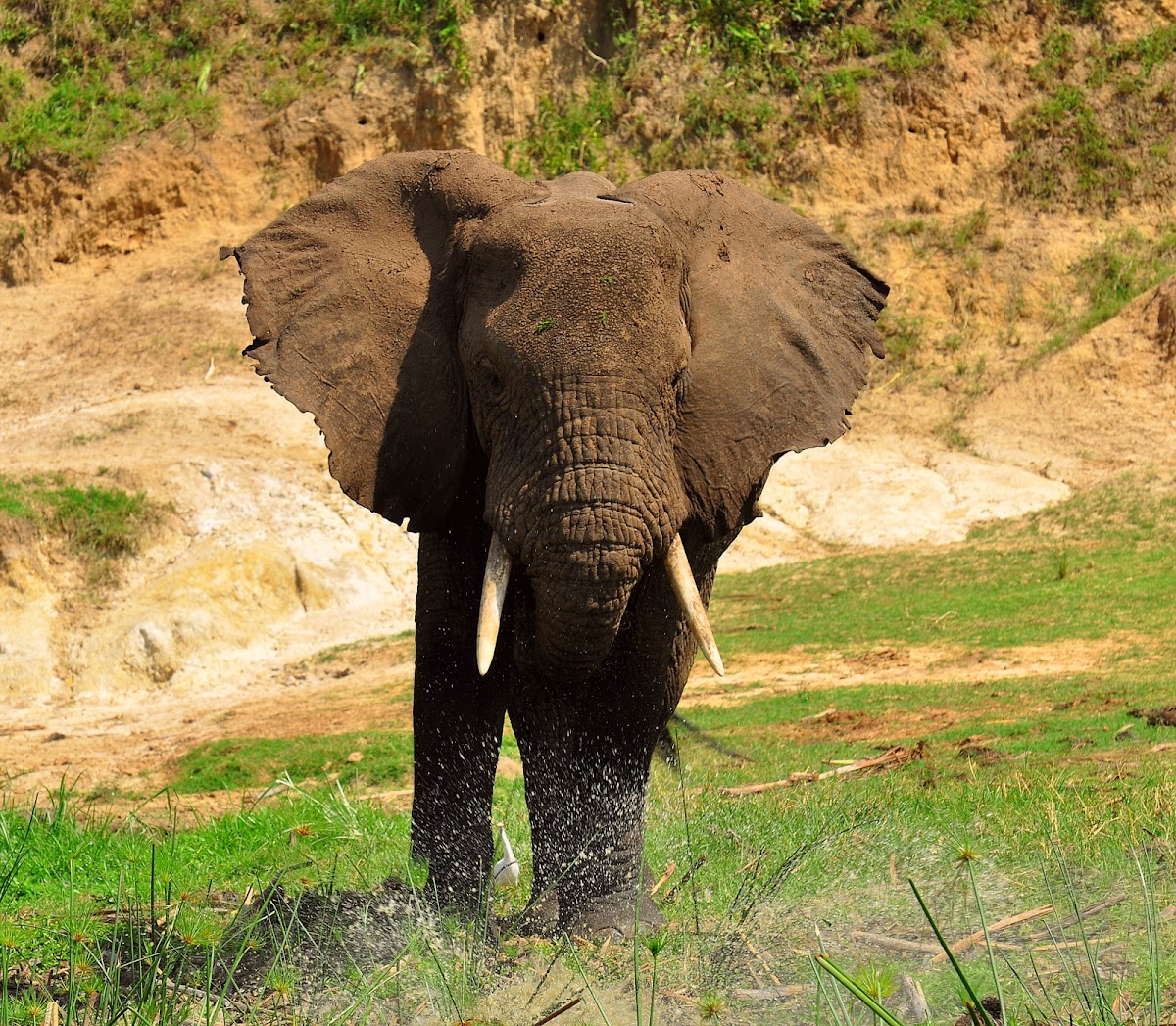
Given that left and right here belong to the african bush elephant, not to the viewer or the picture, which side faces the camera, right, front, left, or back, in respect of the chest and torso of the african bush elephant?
front

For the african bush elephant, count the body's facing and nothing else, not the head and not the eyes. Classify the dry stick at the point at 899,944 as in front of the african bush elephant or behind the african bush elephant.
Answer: in front

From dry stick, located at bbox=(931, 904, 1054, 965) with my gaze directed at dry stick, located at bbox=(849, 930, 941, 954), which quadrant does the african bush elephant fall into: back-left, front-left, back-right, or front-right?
front-right

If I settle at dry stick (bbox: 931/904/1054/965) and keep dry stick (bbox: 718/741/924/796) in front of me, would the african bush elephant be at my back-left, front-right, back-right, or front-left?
front-left

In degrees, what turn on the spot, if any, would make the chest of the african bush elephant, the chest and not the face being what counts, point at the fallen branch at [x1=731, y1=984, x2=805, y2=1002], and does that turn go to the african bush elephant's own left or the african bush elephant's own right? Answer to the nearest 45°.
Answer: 0° — it already faces it

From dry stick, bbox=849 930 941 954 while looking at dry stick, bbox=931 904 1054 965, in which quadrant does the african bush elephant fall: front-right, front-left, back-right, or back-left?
back-left

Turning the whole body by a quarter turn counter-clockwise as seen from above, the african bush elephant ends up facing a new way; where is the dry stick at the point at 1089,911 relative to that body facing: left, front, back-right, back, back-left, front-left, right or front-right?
front-right

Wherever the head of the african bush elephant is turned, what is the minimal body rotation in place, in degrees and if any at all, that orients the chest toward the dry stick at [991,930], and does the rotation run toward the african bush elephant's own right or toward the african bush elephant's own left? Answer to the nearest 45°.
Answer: approximately 45° to the african bush elephant's own left
